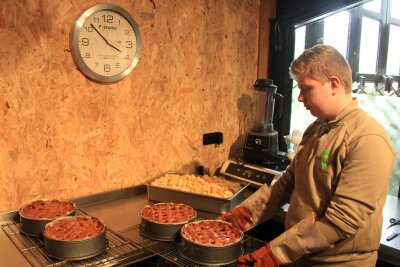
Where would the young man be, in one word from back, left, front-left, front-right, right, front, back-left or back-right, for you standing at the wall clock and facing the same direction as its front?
front

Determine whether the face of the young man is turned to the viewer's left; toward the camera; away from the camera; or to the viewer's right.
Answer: to the viewer's left

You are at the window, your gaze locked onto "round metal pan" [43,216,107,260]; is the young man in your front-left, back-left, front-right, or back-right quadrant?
front-left

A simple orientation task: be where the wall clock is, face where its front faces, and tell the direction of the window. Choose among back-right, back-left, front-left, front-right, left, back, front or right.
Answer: front-left

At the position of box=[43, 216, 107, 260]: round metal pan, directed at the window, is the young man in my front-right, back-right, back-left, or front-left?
front-right

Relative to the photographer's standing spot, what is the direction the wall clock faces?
facing the viewer and to the right of the viewer
